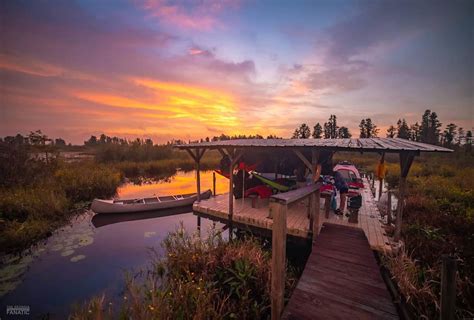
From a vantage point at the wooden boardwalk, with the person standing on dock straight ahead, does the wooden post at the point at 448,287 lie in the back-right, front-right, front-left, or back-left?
back-right

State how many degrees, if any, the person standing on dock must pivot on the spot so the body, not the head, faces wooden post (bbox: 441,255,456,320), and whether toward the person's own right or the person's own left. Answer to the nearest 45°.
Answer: approximately 90° to the person's own left

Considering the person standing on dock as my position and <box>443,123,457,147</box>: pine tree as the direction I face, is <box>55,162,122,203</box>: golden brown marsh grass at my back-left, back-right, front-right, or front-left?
back-left

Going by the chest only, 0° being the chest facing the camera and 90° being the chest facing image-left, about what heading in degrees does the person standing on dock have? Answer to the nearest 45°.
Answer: approximately 90°

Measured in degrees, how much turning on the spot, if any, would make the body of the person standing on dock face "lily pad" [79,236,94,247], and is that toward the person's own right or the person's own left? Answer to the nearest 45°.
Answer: approximately 45° to the person's own left

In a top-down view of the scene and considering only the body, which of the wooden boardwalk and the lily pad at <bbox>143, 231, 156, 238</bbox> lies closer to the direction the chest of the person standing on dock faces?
the lily pad

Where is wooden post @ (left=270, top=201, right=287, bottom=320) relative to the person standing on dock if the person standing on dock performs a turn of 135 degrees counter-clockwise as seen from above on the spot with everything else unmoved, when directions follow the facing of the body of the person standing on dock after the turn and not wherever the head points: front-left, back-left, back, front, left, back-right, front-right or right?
front-right

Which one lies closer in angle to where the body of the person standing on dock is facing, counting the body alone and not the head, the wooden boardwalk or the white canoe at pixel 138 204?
the white canoe

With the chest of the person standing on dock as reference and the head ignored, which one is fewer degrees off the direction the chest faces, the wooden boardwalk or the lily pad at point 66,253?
the lily pad

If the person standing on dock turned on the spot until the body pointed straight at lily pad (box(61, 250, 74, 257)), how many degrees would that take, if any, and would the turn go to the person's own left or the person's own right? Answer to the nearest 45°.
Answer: approximately 45° to the person's own left

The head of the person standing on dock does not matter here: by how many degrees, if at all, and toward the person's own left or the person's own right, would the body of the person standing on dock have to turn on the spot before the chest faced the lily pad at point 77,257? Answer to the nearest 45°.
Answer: approximately 45° to the person's own left
